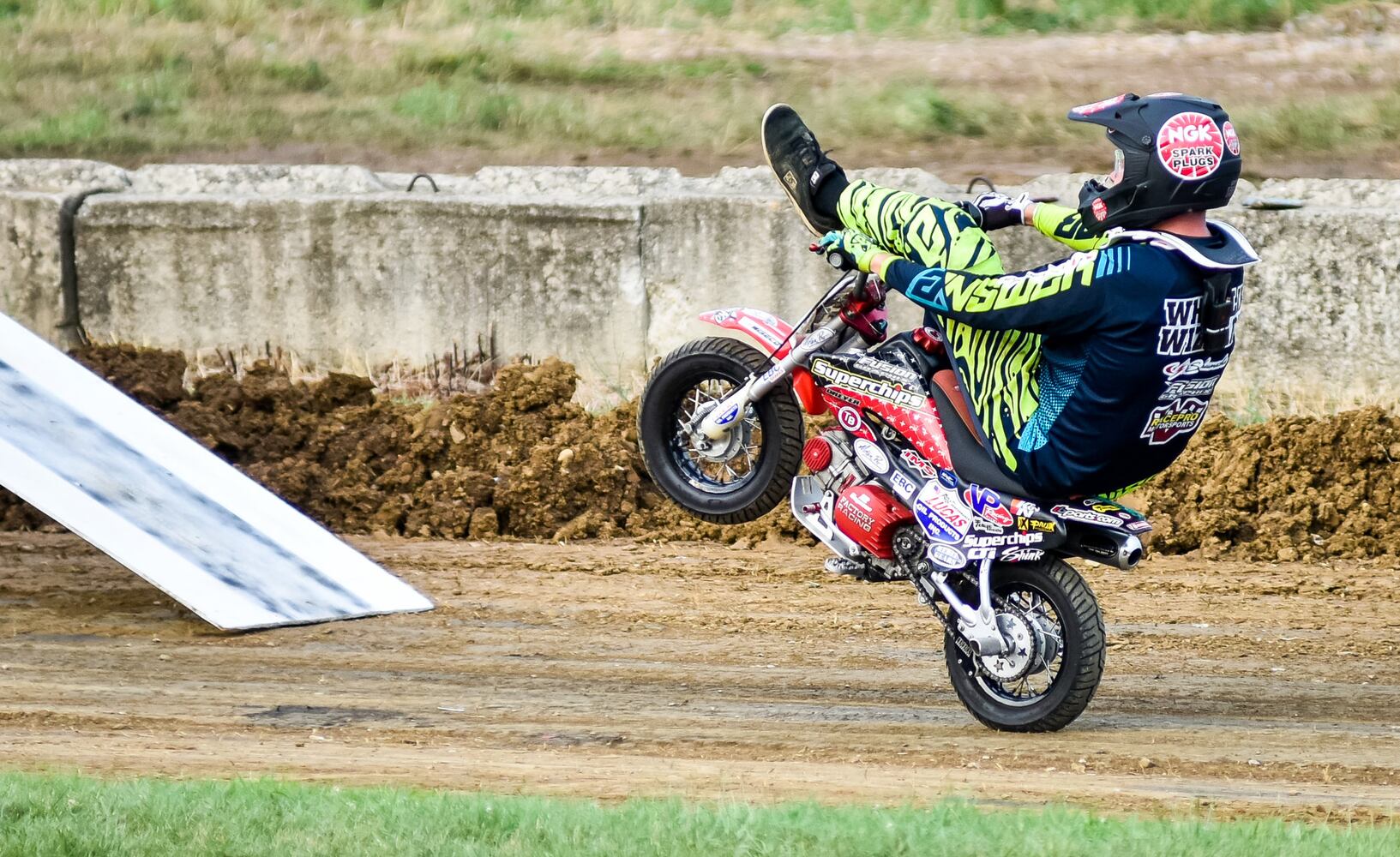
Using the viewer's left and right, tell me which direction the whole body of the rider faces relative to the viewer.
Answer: facing away from the viewer and to the left of the viewer

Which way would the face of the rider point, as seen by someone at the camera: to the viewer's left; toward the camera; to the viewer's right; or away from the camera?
to the viewer's left

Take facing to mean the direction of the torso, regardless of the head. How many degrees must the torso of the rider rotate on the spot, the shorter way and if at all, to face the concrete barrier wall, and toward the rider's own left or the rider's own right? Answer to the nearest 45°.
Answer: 0° — they already face it

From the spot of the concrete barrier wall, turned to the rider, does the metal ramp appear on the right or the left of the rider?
right

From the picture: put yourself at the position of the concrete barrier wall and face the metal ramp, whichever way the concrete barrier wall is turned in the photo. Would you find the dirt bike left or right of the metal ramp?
left
